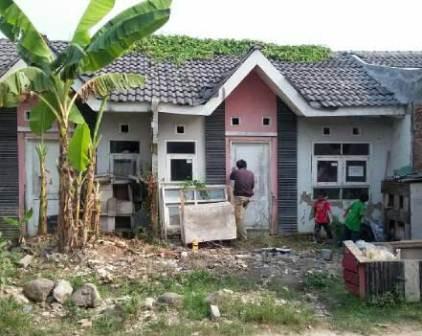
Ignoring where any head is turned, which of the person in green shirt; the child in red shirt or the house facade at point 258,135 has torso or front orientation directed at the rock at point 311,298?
the house facade

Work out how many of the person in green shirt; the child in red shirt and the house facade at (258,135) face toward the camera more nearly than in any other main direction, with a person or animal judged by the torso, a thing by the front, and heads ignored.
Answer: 1

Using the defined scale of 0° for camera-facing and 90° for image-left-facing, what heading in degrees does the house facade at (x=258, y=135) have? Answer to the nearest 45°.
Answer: approximately 0°

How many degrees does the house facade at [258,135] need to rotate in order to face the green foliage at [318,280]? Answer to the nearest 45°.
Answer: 0° — it already faces it

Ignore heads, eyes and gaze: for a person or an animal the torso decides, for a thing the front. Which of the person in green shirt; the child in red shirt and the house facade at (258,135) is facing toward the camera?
the house facade

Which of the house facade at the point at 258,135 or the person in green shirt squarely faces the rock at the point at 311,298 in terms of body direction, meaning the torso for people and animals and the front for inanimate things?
the house facade
